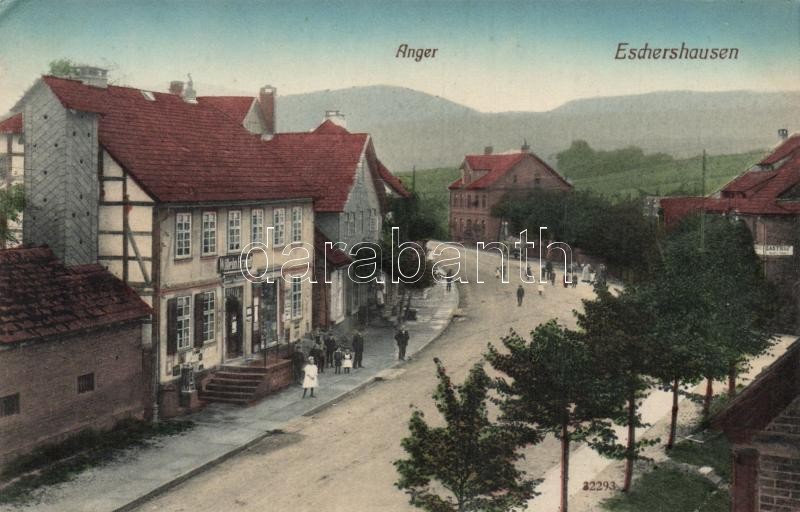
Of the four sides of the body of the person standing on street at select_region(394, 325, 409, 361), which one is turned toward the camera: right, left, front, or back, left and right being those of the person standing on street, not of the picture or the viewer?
front

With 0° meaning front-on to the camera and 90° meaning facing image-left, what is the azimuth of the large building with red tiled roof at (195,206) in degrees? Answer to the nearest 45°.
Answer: approximately 315°

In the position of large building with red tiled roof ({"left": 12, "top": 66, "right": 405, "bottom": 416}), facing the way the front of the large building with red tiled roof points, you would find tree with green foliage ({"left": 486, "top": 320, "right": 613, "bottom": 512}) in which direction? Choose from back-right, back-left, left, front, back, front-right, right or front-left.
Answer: front

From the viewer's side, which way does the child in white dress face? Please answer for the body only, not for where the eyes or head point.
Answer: toward the camera

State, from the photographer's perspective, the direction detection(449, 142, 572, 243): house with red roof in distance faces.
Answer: facing the viewer and to the left of the viewer

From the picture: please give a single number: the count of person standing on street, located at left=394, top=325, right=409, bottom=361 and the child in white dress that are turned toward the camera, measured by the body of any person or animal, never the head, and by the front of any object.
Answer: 2

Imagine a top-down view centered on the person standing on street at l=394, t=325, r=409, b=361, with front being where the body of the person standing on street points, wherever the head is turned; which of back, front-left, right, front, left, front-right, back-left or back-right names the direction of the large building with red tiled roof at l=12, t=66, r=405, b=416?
right

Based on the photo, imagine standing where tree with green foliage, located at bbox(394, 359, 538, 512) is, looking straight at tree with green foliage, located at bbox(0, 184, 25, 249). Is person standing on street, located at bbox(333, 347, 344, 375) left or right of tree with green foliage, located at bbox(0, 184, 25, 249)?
right

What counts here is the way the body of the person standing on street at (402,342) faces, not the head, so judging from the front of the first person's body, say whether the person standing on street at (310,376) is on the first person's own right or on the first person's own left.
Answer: on the first person's own right

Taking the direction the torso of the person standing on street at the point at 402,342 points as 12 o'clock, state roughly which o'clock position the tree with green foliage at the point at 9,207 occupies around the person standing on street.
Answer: The tree with green foliage is roughly at 3 o'clock from the person standing on street.
